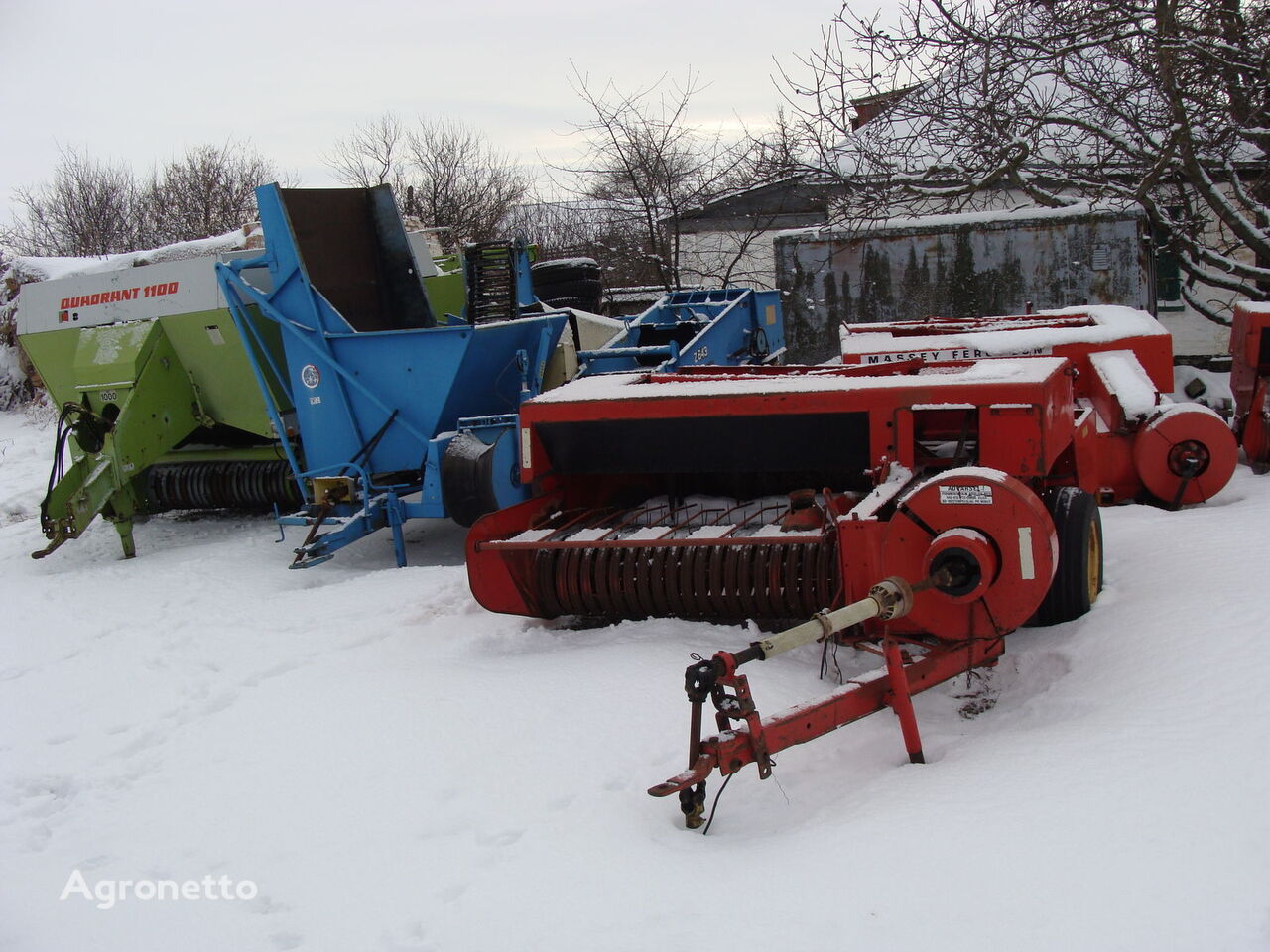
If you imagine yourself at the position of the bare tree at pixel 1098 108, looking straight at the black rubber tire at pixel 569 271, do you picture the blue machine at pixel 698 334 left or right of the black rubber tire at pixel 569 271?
left

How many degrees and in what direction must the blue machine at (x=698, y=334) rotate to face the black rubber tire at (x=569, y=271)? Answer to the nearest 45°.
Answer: approximately 90° to its right

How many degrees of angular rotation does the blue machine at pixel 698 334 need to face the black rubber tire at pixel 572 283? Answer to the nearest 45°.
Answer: approximately 90° to its right

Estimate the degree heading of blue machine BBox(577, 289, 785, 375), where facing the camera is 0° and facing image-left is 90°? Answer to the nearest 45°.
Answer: approximately 45°

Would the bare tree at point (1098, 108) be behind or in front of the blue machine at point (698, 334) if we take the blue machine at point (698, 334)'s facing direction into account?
behind

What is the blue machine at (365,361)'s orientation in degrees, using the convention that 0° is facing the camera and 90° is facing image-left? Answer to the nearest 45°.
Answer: approximately 45°
